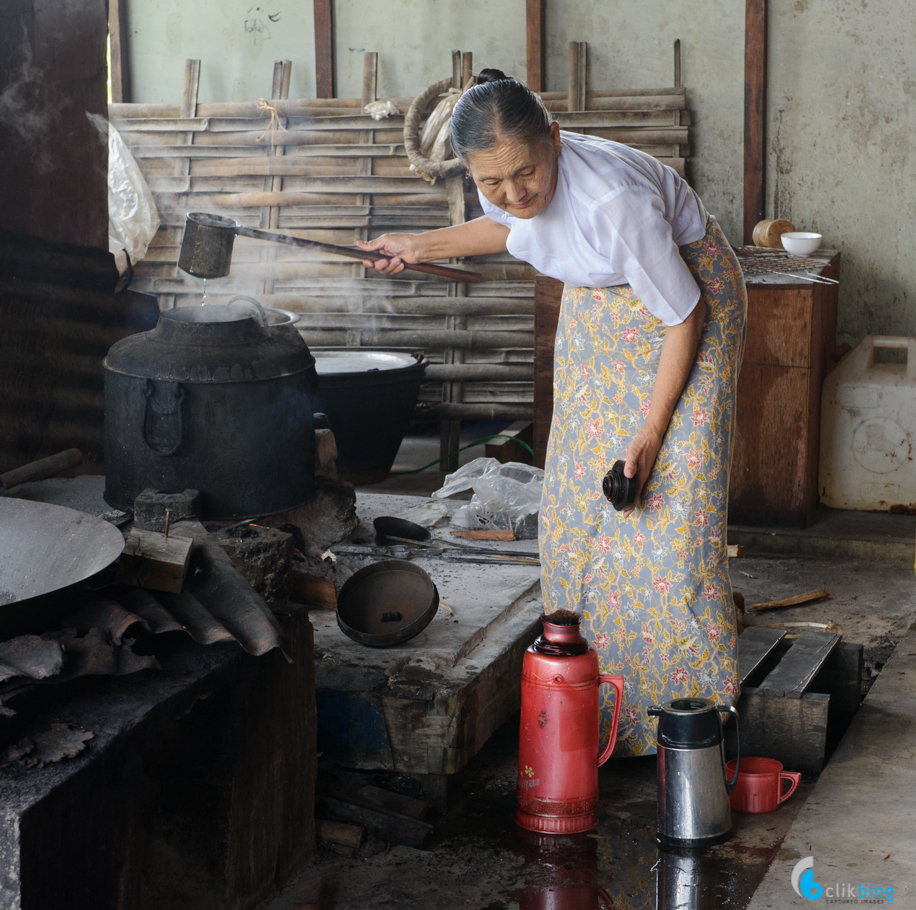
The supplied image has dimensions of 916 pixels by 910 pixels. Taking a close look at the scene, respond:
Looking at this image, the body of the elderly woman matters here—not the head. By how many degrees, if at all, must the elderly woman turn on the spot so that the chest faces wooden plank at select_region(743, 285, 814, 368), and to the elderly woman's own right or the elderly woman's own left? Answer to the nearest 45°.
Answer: approximately 135° to the elderly woman's own right

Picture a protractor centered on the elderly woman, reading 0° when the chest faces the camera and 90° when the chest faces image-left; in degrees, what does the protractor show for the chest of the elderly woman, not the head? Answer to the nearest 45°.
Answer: approximately 45°

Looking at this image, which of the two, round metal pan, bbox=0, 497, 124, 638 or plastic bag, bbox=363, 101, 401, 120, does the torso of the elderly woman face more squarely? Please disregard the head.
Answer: the round metal pan
